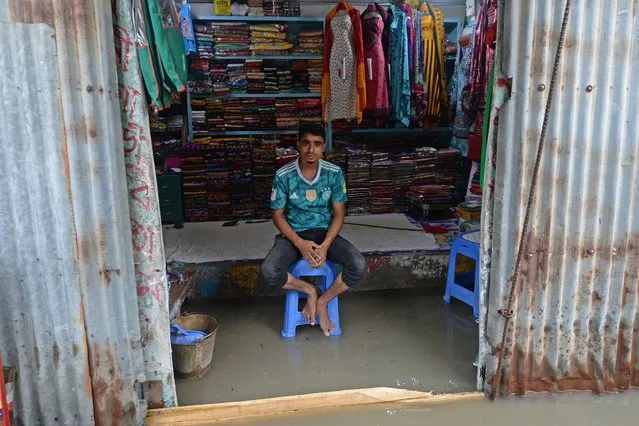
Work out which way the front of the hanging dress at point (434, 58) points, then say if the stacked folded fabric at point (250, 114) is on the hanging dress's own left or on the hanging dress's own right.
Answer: on the hanging dress's own right

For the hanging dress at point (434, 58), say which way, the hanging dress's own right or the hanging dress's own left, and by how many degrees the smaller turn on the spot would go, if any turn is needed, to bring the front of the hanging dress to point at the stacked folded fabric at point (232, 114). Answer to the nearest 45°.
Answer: approximately 45° to the hanging dress's own right

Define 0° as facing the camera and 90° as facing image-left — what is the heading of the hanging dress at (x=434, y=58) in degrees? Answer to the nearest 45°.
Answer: approximately 45°

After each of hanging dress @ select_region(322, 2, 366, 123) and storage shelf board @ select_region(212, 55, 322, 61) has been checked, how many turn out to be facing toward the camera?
2

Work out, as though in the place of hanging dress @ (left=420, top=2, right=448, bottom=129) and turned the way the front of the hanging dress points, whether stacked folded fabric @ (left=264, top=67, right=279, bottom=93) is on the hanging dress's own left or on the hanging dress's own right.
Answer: on the hanging dress's own right

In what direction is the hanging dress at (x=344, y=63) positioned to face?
toward the camera

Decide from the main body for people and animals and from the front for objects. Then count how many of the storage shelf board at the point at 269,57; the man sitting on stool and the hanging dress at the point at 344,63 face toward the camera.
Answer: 3

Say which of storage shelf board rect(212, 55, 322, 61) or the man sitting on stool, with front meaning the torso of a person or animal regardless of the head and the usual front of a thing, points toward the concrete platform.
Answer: the storage shelf board

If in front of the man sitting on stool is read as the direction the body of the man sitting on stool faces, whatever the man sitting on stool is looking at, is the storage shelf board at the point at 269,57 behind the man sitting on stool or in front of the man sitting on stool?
behind

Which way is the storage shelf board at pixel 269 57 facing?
toward the camera

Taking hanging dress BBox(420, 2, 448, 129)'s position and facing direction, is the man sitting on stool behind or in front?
in front
